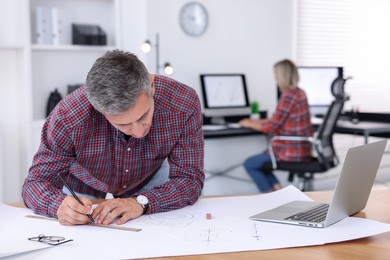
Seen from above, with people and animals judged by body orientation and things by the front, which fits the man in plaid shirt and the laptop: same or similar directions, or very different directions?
very different directions

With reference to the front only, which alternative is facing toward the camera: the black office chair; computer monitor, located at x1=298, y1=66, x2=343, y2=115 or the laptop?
the computer monitor

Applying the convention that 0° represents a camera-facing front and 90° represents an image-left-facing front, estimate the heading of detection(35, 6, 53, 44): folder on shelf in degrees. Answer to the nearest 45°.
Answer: approximately 0°

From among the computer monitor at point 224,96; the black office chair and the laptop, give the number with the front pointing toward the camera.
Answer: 1

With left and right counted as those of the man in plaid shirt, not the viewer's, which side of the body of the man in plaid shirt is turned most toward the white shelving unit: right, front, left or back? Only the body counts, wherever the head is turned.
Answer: back

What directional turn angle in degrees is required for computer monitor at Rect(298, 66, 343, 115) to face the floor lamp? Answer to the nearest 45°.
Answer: approximately 45° to its right

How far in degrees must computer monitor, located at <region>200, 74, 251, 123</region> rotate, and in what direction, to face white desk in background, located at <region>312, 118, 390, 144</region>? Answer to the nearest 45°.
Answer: approximately 90° to its left

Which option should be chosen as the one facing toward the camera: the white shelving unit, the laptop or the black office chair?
the white shelving unit
